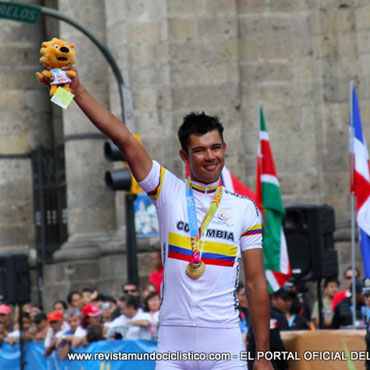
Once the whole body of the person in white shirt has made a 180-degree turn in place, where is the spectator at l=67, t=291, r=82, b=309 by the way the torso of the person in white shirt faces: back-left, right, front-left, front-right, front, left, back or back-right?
front

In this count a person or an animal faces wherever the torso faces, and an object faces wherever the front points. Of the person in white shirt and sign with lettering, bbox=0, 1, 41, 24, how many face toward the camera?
2

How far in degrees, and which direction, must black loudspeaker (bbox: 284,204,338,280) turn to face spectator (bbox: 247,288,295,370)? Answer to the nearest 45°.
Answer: approximately 45° to its left

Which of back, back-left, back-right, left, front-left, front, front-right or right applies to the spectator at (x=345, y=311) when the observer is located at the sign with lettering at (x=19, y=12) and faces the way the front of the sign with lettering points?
front-left
